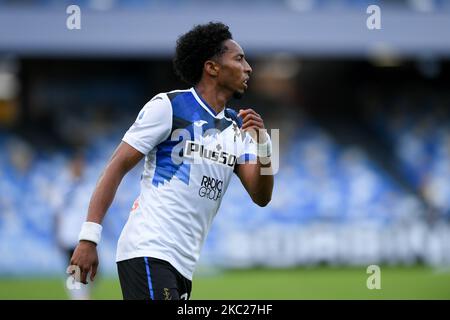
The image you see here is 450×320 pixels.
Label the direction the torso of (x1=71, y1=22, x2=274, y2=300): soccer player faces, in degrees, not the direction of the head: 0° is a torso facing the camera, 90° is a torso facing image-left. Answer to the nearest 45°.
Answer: approximately 315°

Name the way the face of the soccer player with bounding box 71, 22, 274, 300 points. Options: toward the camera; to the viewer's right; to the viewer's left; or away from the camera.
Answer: to the viewer's right
